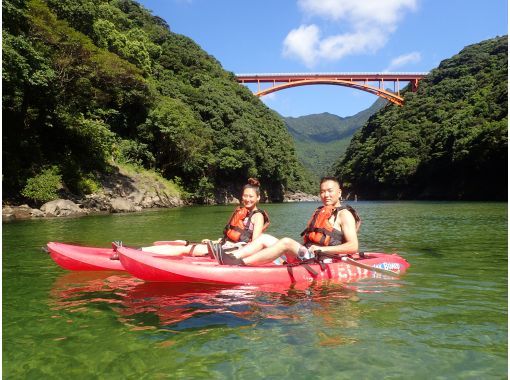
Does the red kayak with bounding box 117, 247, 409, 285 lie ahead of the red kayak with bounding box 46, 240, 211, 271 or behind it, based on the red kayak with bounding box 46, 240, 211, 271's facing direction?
behind

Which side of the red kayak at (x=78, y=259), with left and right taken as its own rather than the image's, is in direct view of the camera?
left

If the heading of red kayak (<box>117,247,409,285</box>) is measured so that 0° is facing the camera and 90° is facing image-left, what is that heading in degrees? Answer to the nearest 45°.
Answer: approximately 90°

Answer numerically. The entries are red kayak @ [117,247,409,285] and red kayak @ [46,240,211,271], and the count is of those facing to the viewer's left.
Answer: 2

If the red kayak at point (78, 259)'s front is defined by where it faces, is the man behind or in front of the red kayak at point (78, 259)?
behind
